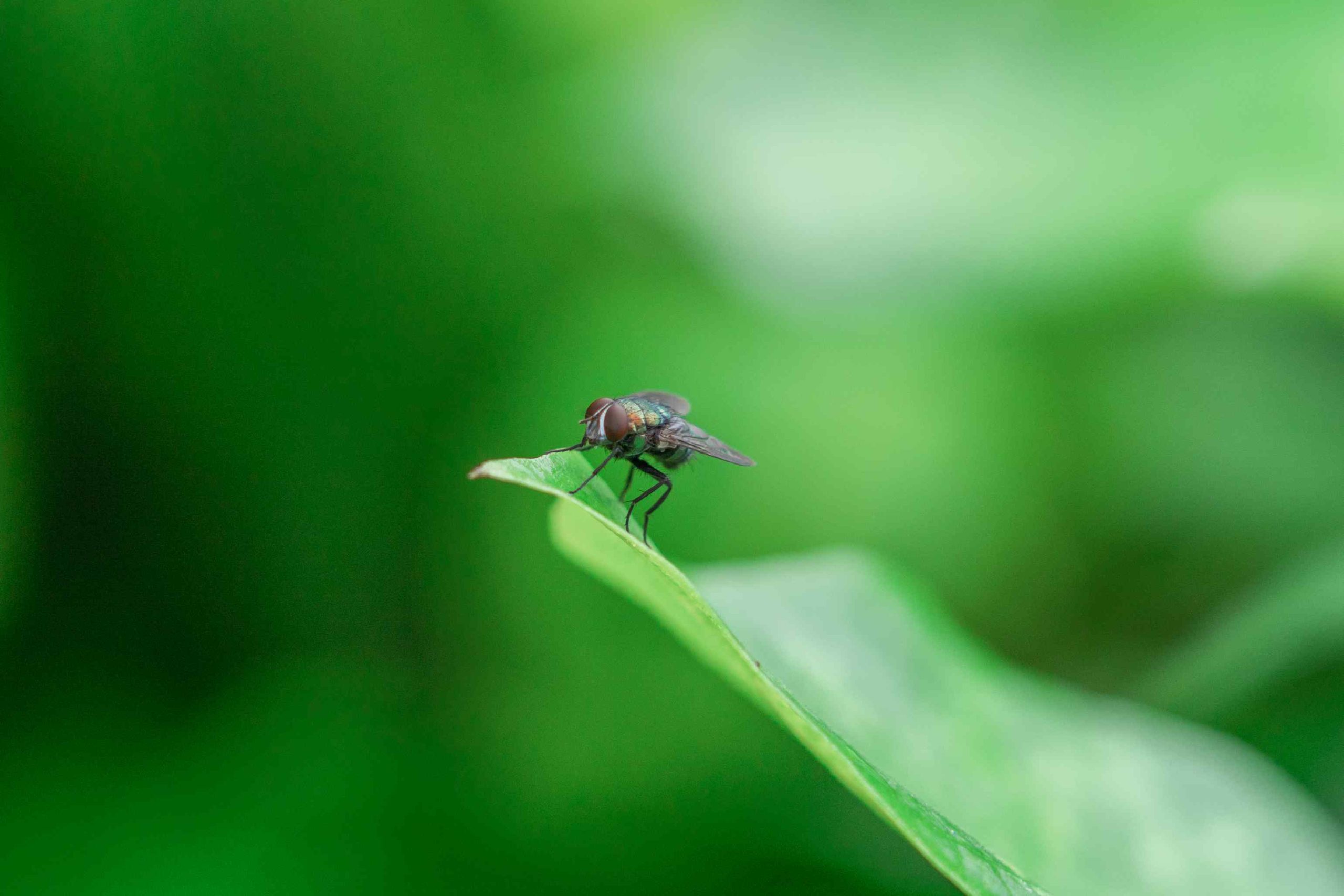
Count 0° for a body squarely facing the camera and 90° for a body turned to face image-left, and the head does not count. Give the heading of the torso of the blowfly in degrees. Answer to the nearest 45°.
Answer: approximately 45°

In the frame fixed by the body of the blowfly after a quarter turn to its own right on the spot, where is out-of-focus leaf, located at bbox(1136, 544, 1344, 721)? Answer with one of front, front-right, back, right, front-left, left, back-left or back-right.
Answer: back-right
